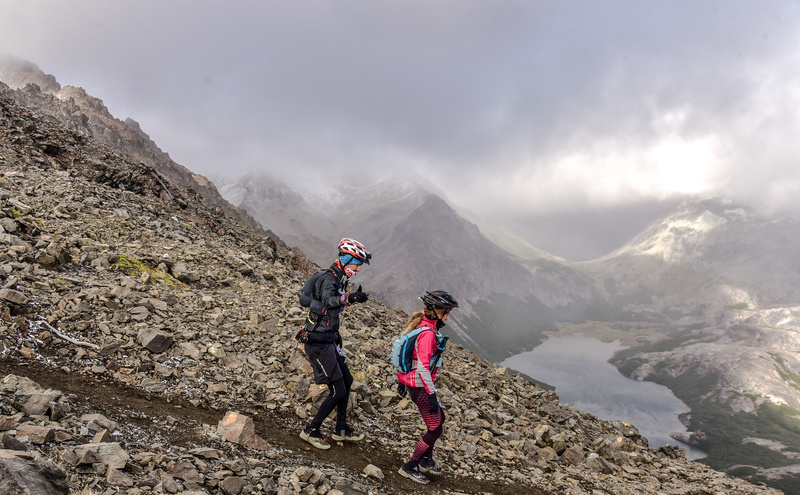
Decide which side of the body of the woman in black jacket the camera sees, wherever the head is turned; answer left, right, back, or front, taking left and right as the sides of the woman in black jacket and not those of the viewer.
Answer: right

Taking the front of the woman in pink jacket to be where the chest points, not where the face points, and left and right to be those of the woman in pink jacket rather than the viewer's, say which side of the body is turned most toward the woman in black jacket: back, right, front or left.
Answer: back

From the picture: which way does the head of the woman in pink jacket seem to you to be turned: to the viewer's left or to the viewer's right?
to the viewer's right

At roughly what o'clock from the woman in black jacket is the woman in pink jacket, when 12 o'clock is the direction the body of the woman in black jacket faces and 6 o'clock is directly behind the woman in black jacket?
The woman in pink jacket is roughly at 12 o'clock from the woman in black jacket.

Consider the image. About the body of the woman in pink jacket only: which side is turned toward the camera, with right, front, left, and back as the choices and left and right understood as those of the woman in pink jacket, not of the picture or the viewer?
right

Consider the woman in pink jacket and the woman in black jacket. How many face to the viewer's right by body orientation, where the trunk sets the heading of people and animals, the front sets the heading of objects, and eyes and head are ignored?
2

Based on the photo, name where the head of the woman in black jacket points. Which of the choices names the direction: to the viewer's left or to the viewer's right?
to the viewer's right

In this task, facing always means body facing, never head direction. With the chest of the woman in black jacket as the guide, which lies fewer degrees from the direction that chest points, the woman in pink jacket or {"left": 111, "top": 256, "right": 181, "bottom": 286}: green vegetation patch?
the woman in pink jacket

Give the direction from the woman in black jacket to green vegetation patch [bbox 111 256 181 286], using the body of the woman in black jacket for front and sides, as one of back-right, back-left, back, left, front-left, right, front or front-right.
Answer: back-left
